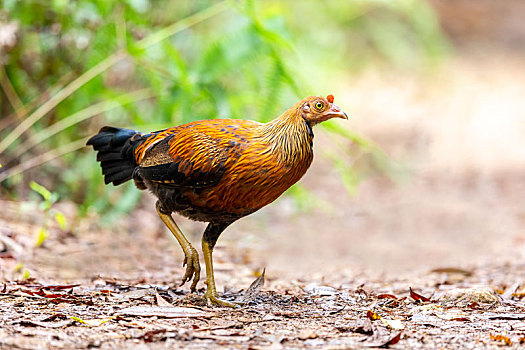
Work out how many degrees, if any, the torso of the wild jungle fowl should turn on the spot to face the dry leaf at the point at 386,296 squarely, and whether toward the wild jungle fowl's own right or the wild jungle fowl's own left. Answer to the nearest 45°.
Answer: approximately 45° to the wild jungle fowl's own left

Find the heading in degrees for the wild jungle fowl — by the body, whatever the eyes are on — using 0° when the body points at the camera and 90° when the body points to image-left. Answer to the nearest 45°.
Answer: approximately 270°
